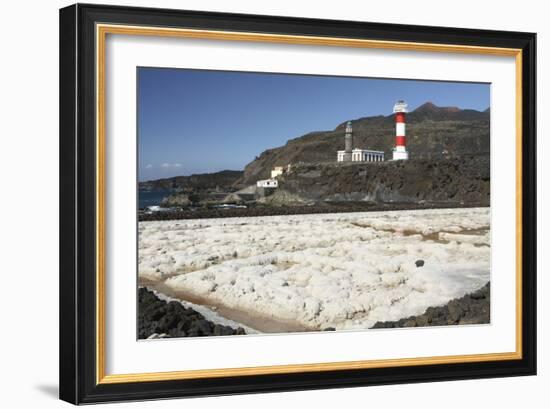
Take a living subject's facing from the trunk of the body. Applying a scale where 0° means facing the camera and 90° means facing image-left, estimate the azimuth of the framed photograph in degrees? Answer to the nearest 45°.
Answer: approximately 315°
